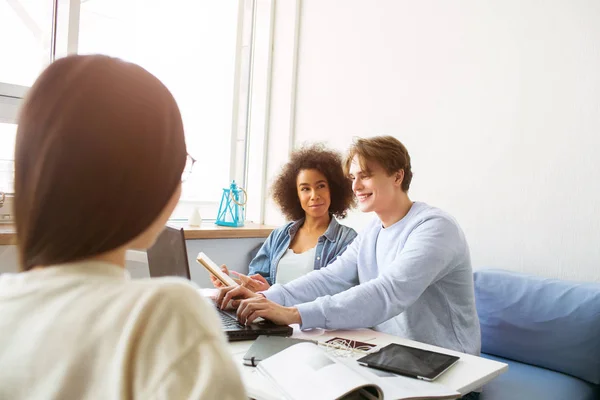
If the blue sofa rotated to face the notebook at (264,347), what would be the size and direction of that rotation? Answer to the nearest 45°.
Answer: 0° — it already faces it

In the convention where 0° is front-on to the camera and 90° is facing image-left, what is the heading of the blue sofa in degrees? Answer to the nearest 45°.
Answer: approximately 45°

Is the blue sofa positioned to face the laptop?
yes

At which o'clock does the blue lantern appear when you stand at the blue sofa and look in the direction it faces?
The blue lantern is roughly at 2 o'clock from the blue sofa.

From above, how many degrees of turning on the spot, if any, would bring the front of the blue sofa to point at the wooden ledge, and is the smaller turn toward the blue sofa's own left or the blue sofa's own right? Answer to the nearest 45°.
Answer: approximately 45° to the blue sofa's own right

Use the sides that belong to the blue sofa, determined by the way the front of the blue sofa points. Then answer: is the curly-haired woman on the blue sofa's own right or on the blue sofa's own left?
on the blue sofa's own right
